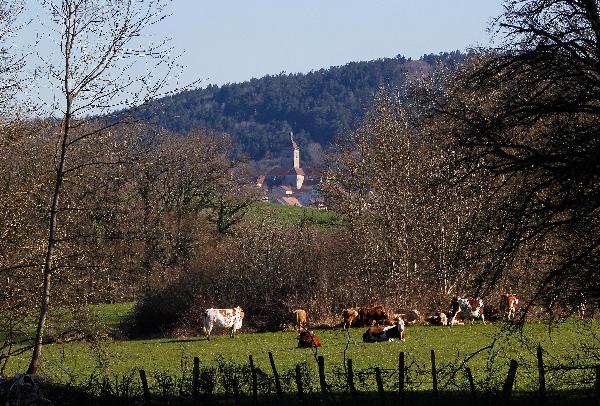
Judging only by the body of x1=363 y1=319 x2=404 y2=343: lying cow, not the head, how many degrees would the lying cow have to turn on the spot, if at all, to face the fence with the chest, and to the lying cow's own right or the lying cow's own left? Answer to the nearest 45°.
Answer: approximately 90° to the lying cow's own right

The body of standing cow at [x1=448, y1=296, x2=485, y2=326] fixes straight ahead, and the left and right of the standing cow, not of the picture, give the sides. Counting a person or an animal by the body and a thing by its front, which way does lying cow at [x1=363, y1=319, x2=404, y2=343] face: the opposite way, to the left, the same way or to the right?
the opposite way

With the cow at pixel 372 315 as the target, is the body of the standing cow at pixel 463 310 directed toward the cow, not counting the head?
yes

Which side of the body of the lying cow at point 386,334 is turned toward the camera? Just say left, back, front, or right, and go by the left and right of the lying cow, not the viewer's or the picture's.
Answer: right

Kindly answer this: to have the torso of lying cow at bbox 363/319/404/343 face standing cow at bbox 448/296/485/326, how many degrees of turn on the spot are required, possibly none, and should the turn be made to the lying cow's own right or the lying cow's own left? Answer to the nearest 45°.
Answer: approximately 45° to the lying cow's own left

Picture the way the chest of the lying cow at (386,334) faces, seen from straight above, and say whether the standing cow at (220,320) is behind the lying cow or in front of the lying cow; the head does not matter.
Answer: behind

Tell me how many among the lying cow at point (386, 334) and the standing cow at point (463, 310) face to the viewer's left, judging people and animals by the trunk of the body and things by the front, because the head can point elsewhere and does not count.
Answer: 1

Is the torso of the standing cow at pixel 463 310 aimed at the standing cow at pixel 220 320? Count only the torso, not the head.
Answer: yes

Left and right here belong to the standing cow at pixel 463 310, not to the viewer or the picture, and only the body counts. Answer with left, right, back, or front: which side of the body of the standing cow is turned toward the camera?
left

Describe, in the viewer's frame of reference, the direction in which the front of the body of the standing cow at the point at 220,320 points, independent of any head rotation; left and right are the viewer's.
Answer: facing to the right of the viewer

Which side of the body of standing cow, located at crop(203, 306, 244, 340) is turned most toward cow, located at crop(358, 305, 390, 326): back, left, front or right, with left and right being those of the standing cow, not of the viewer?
front
